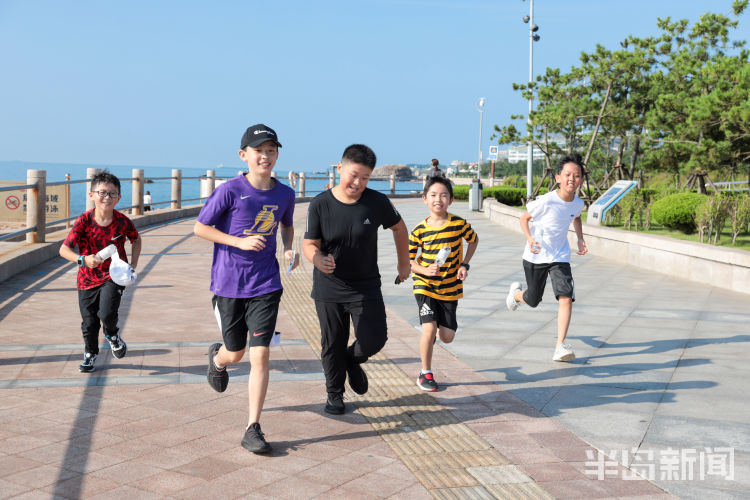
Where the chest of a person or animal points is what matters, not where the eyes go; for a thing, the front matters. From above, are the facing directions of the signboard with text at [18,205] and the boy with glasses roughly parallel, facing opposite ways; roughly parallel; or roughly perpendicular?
roughly parallel

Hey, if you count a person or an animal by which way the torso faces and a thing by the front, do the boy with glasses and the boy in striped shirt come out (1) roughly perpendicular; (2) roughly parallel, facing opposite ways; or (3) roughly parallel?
roughly parallel

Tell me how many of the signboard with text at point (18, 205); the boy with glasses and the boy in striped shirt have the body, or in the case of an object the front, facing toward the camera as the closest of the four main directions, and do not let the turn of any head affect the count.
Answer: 3

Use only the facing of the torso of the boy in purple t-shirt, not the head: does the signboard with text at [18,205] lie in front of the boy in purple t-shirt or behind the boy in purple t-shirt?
behind

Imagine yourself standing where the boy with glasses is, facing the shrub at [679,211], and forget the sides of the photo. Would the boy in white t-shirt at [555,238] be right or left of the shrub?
right

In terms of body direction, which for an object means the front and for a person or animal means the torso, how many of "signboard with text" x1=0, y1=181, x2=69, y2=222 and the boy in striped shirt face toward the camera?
2

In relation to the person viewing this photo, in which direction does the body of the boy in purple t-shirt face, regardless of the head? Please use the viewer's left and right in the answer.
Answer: facing the viewer and to the right of the viewer

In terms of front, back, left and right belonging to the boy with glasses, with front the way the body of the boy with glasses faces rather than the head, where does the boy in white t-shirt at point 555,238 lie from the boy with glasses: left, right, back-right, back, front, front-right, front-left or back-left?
left

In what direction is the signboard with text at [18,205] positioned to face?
toward the camera

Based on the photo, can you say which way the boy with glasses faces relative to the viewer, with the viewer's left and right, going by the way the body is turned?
facing the viewer
